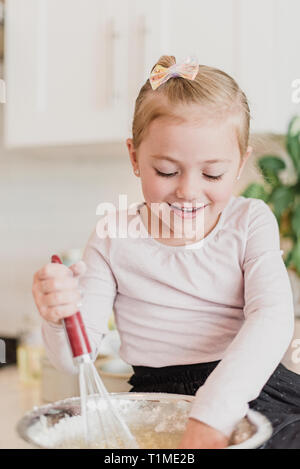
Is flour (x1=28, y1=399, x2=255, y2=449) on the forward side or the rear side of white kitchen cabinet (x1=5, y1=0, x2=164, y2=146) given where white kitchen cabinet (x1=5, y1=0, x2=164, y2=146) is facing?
on the forward side

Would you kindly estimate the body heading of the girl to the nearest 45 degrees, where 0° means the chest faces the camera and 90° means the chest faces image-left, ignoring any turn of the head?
approximately 0°

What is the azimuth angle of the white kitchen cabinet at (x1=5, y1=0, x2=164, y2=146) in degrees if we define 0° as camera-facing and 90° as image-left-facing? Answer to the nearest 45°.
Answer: approximately 0°

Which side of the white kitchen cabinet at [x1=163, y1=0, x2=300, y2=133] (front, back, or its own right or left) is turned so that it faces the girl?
front

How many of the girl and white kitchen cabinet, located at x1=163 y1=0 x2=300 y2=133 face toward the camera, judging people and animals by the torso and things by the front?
2
